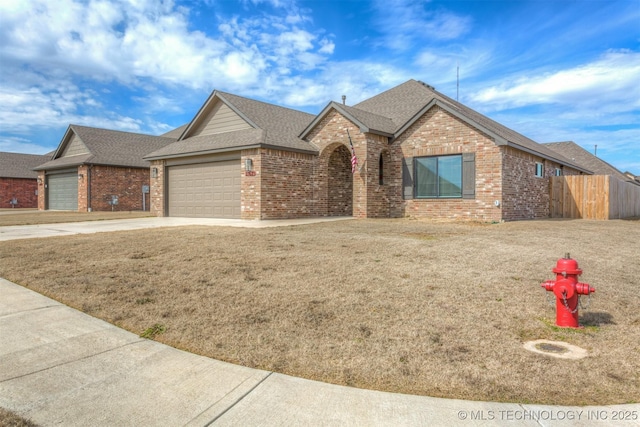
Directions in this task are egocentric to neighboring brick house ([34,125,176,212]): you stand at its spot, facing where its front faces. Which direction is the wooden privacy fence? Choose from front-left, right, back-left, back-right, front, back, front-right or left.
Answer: left

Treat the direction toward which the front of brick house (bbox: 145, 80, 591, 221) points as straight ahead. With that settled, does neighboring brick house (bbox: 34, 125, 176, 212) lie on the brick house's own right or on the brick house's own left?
on the brick house's own right

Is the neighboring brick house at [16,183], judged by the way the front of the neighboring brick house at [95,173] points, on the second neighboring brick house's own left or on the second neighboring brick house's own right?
on the second neighboring brick house's own right

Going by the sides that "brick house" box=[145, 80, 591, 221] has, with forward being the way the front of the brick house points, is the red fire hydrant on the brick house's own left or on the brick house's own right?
on the brick house's own left

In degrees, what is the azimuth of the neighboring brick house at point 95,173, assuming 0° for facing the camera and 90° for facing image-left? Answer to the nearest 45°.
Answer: approximately 45°

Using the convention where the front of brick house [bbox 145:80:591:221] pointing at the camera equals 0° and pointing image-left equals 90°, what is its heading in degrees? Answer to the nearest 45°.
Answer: approximately 45°

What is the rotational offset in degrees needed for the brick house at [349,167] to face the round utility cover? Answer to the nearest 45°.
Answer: approximately 45° to its left

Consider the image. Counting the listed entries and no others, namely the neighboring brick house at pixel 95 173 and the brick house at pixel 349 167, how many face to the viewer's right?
0
